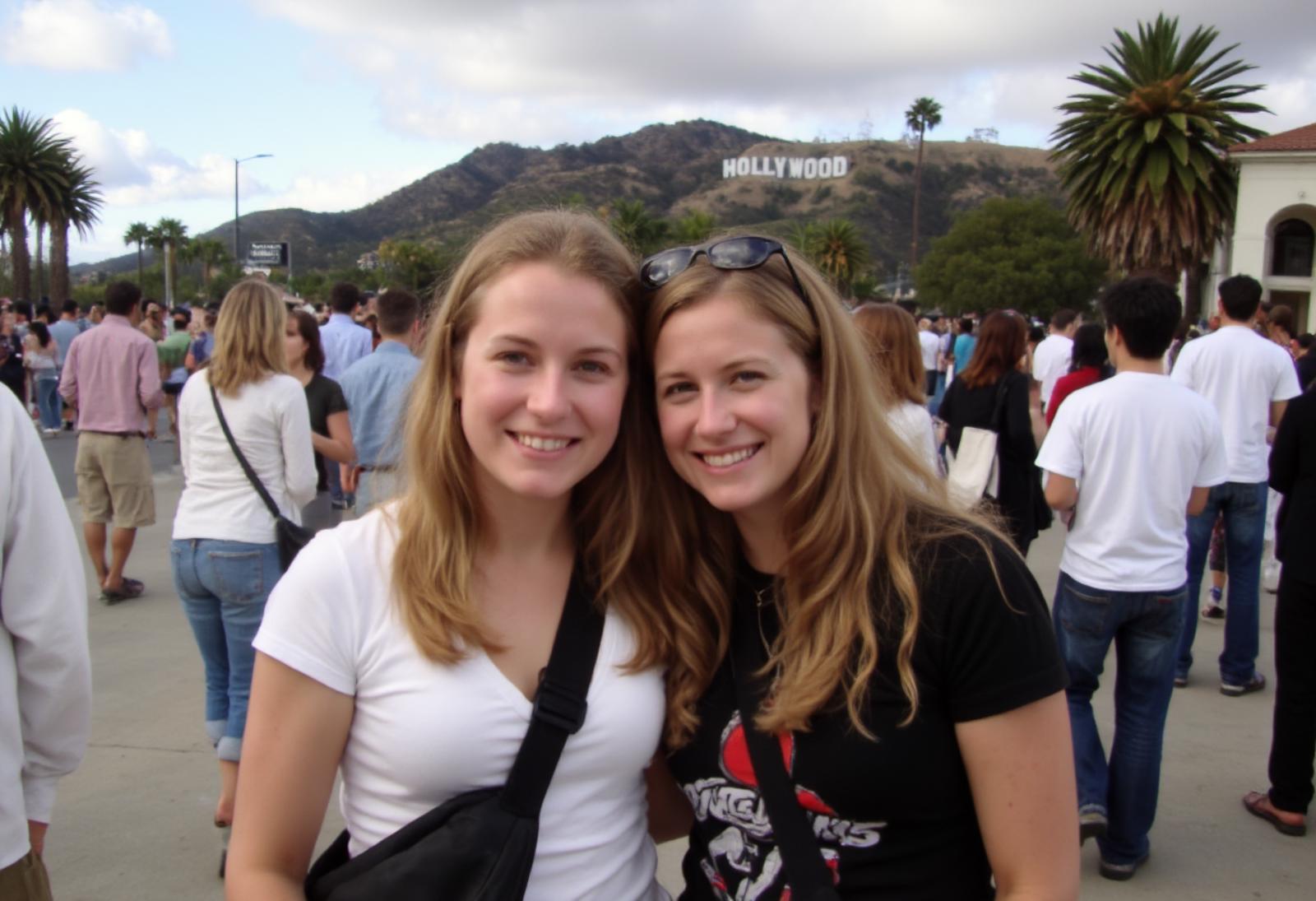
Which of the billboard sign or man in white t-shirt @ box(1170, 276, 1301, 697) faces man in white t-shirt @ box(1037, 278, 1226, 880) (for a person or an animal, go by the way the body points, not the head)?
the billboard sign

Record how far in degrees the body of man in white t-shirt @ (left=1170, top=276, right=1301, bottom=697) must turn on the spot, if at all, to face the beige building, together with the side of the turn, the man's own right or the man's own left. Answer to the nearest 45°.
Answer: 0° — they already face it

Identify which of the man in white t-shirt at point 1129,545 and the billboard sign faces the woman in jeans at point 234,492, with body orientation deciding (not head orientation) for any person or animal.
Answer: the billboard sign

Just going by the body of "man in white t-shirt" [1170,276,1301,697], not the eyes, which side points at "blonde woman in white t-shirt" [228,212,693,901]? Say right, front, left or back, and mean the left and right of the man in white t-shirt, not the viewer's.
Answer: back

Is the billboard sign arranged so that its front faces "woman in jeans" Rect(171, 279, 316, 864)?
yes

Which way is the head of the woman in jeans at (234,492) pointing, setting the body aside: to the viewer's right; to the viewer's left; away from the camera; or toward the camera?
away from the camera

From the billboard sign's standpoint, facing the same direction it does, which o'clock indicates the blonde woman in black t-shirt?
The blonde woman in black t-shirt is roughly at 12 o'clock from the billboard sign.

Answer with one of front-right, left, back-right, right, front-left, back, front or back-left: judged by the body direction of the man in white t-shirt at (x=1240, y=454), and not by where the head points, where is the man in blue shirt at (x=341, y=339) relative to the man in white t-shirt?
left

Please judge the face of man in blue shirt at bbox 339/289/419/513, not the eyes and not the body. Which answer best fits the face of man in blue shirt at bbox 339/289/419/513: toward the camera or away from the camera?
away from the camera

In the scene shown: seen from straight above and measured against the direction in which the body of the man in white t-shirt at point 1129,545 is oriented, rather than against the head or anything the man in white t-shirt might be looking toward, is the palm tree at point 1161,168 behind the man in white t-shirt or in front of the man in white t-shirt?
in front

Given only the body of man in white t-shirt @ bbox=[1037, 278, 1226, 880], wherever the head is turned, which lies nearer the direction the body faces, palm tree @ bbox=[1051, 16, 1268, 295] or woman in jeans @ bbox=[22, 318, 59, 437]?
the palm tree

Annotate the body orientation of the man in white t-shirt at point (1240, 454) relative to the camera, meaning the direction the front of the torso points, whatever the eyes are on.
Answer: away from the camera

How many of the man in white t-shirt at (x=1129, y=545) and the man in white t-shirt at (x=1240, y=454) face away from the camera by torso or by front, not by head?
2

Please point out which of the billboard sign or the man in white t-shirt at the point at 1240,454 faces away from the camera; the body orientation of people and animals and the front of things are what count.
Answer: the man in white t-shirt

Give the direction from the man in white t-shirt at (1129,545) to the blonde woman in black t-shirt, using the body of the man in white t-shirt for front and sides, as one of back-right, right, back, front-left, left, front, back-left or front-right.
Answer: back

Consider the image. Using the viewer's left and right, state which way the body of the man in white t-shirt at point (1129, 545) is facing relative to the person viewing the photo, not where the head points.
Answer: facing away from the viewer
